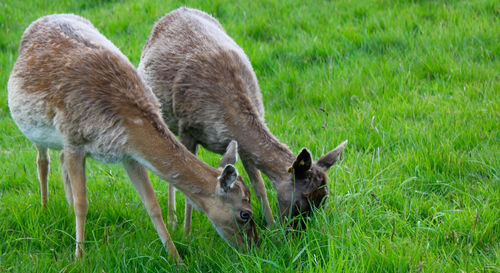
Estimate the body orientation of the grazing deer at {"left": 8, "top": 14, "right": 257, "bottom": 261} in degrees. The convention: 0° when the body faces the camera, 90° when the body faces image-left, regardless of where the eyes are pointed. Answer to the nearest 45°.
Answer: approximately 315°
